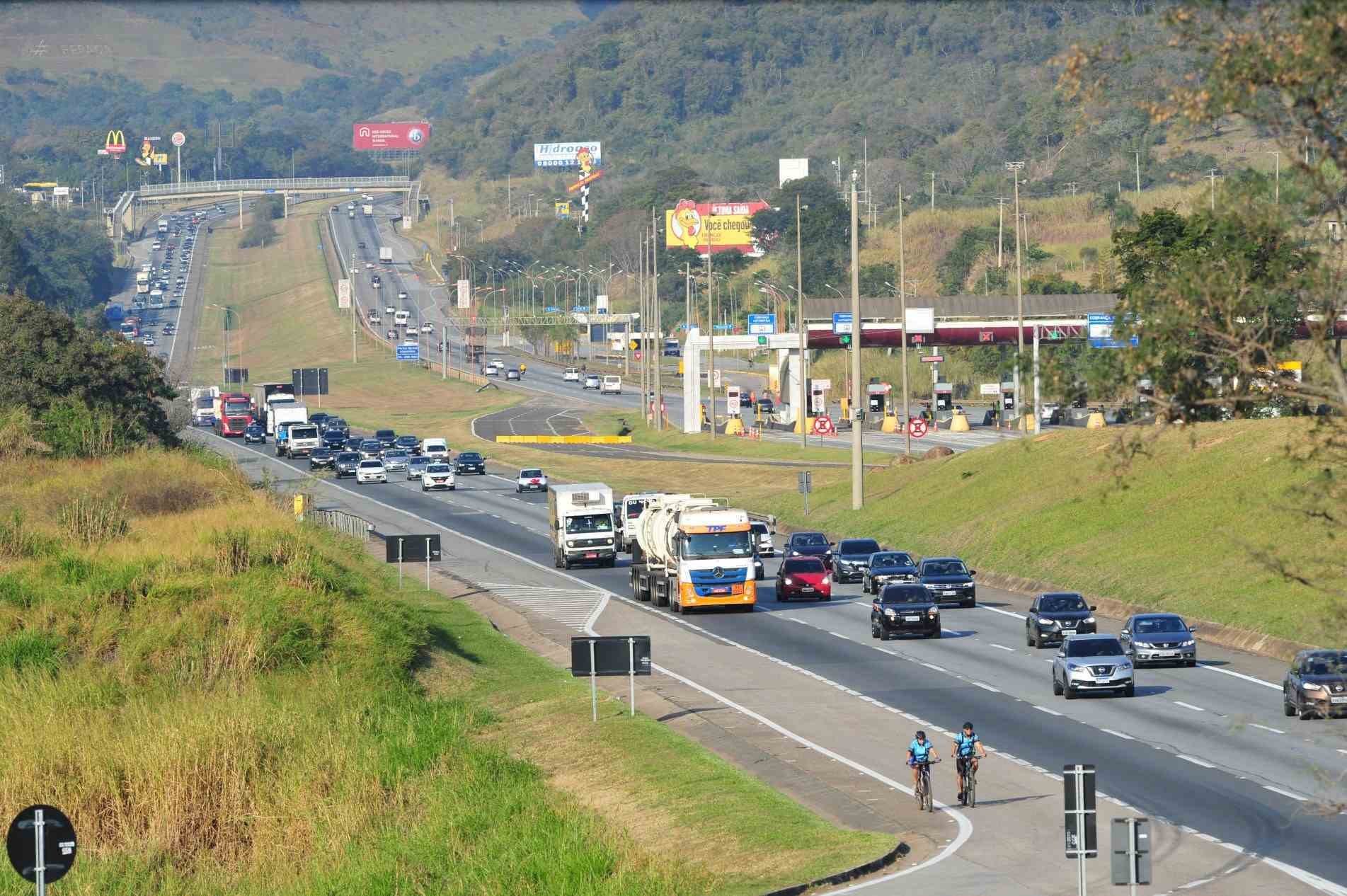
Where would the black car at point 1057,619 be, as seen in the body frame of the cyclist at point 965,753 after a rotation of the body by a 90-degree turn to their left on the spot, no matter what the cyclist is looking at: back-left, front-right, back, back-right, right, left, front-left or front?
left

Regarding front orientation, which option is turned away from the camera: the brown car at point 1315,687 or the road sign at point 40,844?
the road sign

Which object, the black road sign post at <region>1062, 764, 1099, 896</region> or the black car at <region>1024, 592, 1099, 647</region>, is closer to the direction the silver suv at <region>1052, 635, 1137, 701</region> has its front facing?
the black road sign post

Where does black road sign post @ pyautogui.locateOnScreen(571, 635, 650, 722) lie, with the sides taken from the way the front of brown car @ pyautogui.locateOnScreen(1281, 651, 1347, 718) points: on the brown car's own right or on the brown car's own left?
on the brown car's own right

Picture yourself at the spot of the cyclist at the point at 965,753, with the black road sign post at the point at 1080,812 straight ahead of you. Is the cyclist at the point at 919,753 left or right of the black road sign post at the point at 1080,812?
right

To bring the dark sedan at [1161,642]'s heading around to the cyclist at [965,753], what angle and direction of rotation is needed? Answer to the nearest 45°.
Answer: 0° — it already faces them

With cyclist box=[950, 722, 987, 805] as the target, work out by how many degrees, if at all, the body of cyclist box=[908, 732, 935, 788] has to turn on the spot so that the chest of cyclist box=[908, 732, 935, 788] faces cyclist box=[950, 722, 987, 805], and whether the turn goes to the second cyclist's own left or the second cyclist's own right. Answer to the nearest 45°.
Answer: approximately 135° to the second cyclist's own left

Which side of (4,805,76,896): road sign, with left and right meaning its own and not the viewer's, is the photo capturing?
back

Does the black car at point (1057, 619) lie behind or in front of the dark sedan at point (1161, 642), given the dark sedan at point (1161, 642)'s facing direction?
behind
